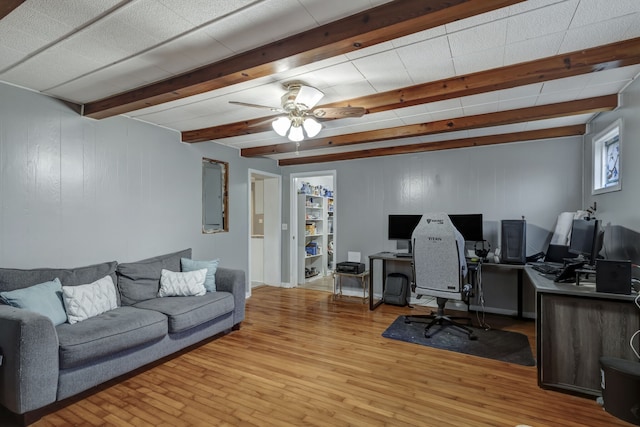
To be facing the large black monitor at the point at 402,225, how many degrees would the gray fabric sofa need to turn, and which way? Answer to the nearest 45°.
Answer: approximately 45° to its left

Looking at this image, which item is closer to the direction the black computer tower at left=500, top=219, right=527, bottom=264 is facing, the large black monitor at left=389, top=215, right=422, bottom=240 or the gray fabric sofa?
the gray fabric sofa

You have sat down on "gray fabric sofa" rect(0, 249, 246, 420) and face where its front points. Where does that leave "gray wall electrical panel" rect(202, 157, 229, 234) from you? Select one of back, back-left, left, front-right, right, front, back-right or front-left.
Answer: left

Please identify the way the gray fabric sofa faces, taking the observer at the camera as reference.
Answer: facing the viewer and to the right of the viewer

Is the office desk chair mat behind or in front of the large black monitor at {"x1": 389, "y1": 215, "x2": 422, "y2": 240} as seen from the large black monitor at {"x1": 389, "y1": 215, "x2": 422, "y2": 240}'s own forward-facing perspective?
in front
